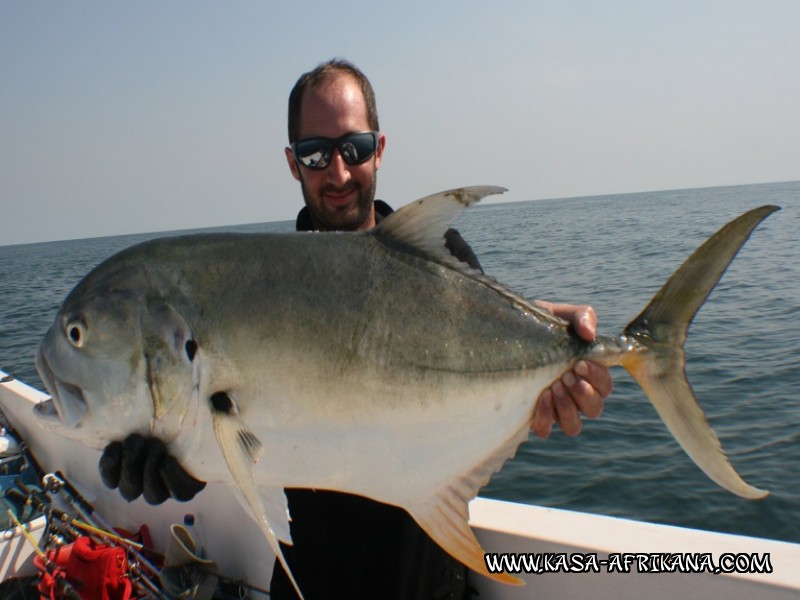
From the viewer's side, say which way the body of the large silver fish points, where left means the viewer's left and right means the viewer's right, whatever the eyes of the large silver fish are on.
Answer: facing to the left of the viewer

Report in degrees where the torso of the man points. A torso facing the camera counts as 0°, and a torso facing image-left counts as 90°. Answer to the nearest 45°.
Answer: approximately 0°
